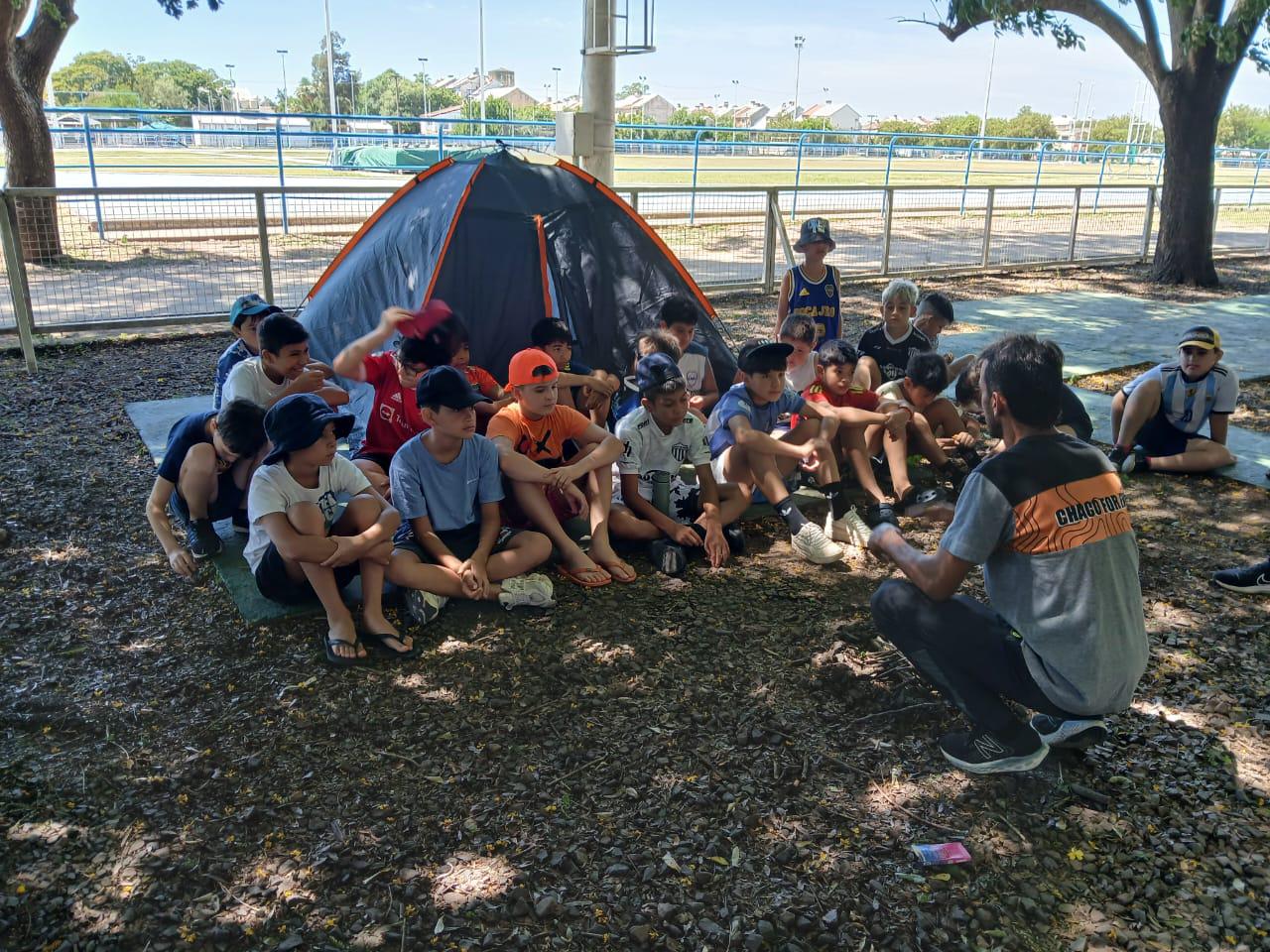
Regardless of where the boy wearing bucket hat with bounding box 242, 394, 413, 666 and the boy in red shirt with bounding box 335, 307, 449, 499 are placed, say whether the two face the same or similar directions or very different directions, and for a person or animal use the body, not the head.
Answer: same or similar directions

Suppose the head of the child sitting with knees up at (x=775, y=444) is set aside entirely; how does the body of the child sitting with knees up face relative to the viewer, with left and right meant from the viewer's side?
facing the viewer and to the right of the viewer

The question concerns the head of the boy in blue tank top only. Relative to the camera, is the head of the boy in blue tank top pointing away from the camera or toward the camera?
toward the camera

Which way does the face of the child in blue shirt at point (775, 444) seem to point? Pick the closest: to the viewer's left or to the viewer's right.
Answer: to the viewer's right

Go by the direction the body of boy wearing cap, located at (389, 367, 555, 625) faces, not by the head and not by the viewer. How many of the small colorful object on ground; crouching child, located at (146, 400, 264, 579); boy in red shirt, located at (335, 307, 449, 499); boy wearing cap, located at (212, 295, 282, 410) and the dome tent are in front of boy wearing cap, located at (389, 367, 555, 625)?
1

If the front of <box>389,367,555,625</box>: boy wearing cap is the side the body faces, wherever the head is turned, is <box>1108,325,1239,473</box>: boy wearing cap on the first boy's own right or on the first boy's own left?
on the first boy's own left

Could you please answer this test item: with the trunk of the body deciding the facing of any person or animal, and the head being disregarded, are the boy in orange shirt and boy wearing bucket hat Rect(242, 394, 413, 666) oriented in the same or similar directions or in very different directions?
same or similar directions

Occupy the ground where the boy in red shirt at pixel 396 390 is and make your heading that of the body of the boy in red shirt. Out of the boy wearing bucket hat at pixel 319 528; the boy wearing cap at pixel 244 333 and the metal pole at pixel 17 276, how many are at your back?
2

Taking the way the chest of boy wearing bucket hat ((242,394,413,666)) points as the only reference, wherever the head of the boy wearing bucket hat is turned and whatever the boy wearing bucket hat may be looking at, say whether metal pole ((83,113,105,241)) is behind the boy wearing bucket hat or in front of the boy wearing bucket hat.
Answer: behind

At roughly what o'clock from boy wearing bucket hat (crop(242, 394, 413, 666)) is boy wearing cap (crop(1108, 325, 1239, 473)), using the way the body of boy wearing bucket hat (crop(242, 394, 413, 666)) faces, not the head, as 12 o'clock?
boy wearing cap (crop(1108, 325, 1239, 473)) is roughly at 10 o'clock from boy wearing bucket hat (crop(242, 394, 413, 666)).

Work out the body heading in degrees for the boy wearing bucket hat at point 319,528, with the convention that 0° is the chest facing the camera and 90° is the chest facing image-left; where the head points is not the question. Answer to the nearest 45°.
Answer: approximately 315°

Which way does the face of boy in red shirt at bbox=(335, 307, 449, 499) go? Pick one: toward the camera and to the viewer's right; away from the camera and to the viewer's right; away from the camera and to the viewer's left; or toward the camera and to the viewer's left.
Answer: toward the camera and to the viewer's right

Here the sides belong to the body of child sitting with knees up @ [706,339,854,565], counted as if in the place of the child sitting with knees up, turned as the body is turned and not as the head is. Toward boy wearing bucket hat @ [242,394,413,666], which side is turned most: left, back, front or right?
right

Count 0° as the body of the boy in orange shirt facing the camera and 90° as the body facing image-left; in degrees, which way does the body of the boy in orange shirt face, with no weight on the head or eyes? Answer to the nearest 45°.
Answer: approximately 315°

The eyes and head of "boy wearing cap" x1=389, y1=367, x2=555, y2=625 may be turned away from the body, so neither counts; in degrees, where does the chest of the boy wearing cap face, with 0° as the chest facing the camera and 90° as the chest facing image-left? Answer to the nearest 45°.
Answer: approximately 315°

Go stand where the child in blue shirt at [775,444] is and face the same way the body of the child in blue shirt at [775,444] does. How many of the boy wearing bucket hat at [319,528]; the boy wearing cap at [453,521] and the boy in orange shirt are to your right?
3
